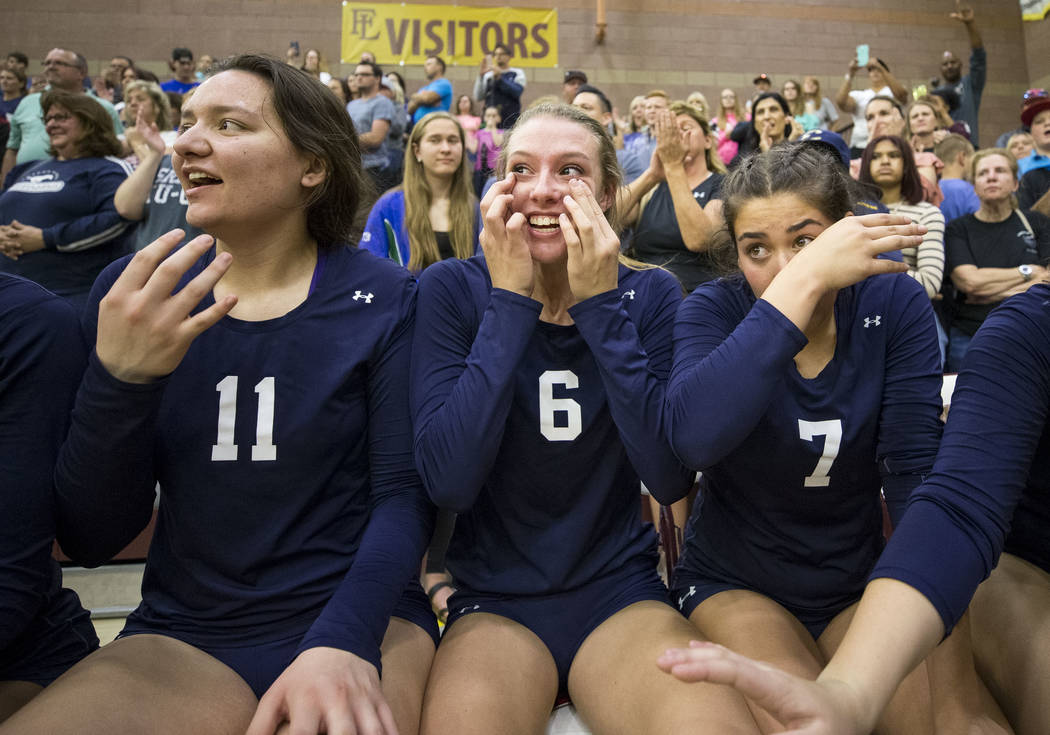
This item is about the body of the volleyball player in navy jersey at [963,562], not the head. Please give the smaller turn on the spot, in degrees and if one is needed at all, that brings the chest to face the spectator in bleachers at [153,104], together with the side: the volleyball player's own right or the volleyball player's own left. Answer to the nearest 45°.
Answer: approximately 90° to the volleyball player's own right

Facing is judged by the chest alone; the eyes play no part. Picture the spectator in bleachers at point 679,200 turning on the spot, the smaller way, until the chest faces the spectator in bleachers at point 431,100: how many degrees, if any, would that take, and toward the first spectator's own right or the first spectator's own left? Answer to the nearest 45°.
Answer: approximately 90° to the first spectator's own right

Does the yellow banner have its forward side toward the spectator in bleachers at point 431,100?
yes

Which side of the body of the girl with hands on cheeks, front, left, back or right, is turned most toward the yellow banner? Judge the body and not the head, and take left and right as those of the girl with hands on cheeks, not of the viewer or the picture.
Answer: back

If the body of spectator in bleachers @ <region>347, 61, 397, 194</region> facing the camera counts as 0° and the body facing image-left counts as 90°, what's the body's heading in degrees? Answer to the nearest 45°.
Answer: approximately 45°

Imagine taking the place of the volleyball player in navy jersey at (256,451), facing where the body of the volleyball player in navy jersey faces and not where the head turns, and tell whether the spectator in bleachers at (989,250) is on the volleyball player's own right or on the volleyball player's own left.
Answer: on the volleyball player's own left
